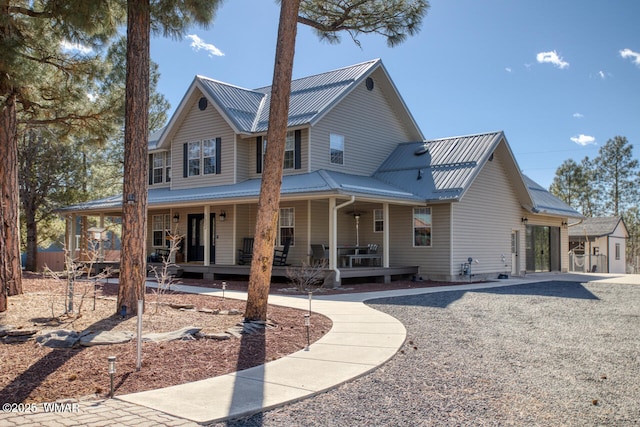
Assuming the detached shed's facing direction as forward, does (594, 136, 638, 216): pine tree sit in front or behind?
behind

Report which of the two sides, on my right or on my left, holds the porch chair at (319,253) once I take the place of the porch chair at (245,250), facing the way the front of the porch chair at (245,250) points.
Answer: on my left

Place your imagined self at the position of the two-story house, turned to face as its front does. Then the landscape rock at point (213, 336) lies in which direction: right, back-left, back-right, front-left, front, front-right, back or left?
front-left

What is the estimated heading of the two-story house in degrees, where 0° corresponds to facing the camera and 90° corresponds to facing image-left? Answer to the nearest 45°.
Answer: approximately 45°

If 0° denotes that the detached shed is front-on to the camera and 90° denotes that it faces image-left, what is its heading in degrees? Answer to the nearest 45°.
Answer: approximately 45°

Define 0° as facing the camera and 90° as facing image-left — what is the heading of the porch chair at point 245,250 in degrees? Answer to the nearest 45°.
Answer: approximately 45°
